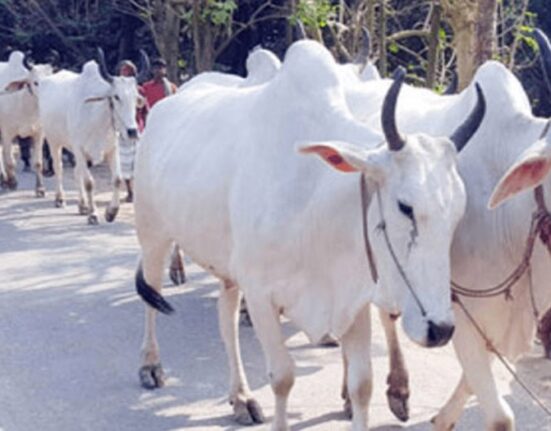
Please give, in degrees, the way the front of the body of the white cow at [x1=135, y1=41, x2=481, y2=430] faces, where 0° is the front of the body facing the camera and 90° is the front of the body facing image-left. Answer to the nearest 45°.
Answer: approximately 315°

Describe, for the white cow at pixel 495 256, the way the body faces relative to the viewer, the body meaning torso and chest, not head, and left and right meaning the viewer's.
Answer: facing the viewer and to the right of the viewer

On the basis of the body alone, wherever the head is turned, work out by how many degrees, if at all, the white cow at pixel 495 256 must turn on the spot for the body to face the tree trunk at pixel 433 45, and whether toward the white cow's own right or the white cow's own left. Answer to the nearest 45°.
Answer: approximately 135° to the white cow's own left

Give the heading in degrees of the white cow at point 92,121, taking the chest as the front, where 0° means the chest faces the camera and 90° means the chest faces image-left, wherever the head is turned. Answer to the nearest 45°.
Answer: approximately 315°

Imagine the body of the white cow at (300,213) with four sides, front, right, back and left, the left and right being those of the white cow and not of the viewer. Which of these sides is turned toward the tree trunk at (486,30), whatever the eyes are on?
left
